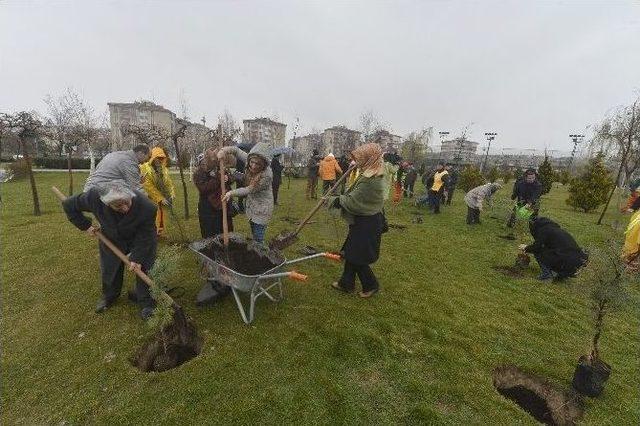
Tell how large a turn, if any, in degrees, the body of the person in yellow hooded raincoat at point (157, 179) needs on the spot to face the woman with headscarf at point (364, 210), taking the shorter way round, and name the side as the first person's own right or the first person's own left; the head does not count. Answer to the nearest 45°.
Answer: approximately 45° to the first person's own left

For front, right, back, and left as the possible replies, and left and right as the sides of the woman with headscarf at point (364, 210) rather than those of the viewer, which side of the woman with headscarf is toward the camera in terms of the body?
left

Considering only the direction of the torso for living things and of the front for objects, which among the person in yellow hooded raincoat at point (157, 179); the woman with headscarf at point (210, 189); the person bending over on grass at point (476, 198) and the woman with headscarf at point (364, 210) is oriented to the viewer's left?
the woman with headscarf at point (364, 210)

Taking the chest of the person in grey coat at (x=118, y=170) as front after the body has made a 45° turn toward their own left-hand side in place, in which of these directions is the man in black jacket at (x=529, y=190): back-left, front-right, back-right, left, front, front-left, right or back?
front-right

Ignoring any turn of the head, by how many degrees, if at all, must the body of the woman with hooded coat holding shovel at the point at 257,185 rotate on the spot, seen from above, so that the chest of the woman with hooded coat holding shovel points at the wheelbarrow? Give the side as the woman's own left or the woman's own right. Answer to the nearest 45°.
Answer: approximately 45° to the woman's own left

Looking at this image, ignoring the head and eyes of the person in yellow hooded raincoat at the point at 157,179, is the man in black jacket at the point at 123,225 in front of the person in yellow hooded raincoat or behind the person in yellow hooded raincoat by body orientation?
in front

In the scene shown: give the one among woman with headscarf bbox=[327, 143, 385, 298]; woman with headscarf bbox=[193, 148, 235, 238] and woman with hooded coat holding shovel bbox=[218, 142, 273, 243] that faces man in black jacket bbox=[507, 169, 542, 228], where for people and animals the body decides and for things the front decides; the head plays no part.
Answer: woman with headscarf bbox=[193, 148, 235, 238]

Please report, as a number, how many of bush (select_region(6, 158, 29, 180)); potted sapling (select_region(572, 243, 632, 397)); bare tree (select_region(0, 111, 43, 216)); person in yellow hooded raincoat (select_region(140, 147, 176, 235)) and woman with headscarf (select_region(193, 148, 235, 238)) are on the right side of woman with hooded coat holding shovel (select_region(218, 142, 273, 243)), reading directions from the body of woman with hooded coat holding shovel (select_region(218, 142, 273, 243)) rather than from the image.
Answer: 4

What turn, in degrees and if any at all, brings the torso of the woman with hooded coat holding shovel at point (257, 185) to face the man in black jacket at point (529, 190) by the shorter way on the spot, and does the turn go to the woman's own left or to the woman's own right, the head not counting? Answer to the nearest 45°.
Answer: approximately 135° to the woman's own left

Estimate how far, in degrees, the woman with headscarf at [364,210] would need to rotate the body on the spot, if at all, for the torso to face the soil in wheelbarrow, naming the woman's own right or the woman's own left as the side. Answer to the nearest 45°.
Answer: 0° — they already face it
